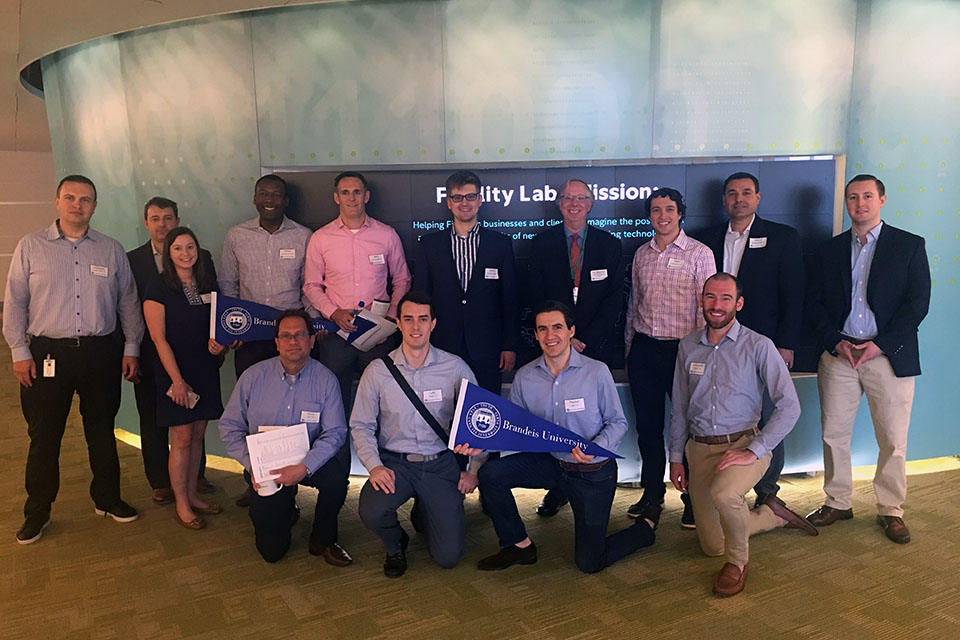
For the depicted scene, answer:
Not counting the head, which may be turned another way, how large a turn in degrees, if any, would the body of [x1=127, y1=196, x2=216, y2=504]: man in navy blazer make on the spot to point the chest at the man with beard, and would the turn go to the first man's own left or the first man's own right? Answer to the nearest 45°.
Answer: approximately 45° to the first man's own left

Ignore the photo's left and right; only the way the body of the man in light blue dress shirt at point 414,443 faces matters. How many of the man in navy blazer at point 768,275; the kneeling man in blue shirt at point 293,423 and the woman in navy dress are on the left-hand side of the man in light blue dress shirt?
1

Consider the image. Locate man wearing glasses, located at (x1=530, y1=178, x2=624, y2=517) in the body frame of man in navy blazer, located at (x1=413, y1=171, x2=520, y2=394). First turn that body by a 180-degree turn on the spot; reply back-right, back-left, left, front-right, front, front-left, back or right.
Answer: right

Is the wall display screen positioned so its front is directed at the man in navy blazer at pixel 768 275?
no

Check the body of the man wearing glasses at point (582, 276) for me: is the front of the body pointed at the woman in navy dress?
no

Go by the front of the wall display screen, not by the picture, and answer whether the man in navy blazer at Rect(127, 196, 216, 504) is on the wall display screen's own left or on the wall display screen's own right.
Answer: on the wall display screen's own right

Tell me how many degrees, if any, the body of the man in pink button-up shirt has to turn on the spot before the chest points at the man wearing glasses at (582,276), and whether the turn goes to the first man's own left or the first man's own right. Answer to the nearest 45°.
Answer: approximately 90° to the first man's own left

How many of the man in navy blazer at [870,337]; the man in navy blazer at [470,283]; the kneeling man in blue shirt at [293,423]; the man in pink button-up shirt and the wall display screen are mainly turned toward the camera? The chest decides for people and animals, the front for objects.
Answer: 5

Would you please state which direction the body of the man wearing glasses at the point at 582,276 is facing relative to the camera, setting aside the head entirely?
toward the camera

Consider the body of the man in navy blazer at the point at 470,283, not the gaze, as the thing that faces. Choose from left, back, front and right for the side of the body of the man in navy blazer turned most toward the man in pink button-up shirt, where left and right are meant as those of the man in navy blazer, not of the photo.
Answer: right

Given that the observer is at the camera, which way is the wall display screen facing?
facing the viewer

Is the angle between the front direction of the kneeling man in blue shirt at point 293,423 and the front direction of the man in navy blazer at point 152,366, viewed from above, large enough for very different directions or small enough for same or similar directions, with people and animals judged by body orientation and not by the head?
same or similar directions

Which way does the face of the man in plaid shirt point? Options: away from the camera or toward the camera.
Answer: toward the camera

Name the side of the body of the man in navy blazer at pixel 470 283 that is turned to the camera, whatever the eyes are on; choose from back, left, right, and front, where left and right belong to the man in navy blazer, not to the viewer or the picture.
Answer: front

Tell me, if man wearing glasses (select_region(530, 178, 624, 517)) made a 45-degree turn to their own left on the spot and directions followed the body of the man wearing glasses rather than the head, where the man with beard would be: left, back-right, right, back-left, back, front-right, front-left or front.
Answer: front

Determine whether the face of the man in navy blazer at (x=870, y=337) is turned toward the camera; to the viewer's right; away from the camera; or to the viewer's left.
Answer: toward the camera

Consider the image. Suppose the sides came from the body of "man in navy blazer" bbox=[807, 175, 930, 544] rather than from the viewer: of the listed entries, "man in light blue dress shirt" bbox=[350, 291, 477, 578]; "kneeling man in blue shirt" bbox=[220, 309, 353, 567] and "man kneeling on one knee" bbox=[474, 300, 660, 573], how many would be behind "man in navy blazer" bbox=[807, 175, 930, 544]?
0
